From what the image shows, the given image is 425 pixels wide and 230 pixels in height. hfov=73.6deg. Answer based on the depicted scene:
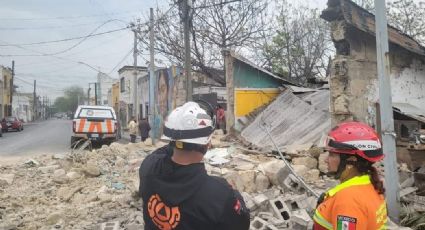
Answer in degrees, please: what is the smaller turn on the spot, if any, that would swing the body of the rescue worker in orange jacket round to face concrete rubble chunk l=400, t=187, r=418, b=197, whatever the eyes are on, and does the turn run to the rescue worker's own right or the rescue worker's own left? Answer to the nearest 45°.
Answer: approximately 90° to the rescue worker's own right

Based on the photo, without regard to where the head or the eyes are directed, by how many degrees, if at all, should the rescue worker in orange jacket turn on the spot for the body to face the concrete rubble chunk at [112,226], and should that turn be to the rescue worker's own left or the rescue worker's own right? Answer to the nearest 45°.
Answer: approximately 45° to the rescue worker's own right

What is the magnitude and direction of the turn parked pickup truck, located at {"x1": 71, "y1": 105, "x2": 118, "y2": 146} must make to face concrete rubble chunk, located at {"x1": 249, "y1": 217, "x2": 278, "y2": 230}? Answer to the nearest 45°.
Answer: approximately 180°

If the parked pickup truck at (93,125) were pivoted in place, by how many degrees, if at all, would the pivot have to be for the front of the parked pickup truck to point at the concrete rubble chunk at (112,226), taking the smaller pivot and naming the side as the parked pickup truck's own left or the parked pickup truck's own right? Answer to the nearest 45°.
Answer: approximately 180°

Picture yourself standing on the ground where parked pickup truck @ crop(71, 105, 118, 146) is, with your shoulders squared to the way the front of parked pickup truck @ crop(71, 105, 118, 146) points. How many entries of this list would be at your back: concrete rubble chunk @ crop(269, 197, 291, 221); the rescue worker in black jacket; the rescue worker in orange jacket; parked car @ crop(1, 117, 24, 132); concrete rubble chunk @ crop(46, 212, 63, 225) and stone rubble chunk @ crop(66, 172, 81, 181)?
5

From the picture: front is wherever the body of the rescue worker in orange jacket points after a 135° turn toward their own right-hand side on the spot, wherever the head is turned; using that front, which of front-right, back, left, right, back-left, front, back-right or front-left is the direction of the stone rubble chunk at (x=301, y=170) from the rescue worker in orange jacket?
front-left

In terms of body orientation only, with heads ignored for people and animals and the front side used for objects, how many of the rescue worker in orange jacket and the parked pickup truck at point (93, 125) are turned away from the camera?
1

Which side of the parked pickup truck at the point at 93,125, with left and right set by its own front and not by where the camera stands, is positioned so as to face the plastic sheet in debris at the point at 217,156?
back

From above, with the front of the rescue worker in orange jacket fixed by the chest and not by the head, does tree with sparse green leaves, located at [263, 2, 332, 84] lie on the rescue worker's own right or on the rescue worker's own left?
on the rescue worker's own right

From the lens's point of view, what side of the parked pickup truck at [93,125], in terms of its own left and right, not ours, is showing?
back
